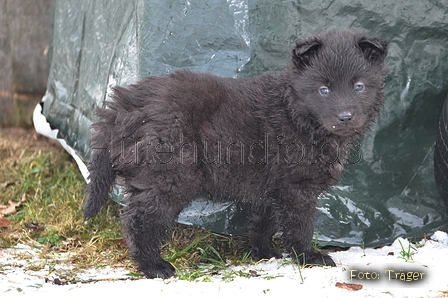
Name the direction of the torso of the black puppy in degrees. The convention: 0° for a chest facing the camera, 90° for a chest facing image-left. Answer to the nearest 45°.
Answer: approximately 270°

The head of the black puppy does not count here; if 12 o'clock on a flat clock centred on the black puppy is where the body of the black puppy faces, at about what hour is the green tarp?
The green tarp is roughly at 10 o'clock from the black puppy.
